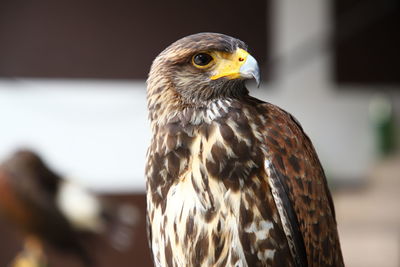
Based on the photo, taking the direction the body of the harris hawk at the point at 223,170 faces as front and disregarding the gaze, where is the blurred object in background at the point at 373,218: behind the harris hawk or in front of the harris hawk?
behind

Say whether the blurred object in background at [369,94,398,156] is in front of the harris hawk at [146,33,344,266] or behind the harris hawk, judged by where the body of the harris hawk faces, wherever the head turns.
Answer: behind

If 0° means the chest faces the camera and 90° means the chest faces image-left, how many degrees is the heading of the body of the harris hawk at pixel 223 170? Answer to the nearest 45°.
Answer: approximately 45°
